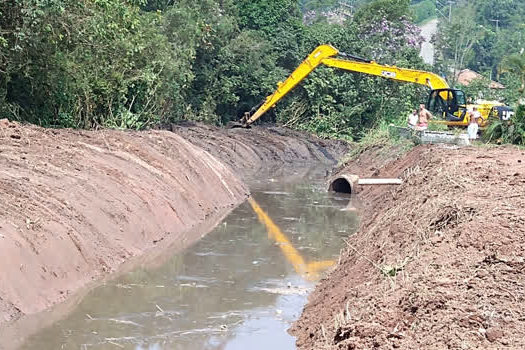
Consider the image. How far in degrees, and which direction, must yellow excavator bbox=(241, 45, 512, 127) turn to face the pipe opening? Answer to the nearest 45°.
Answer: approximately 45° to its left

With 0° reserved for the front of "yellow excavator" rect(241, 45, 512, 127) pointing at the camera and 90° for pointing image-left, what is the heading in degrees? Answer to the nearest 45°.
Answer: approximately 90°
